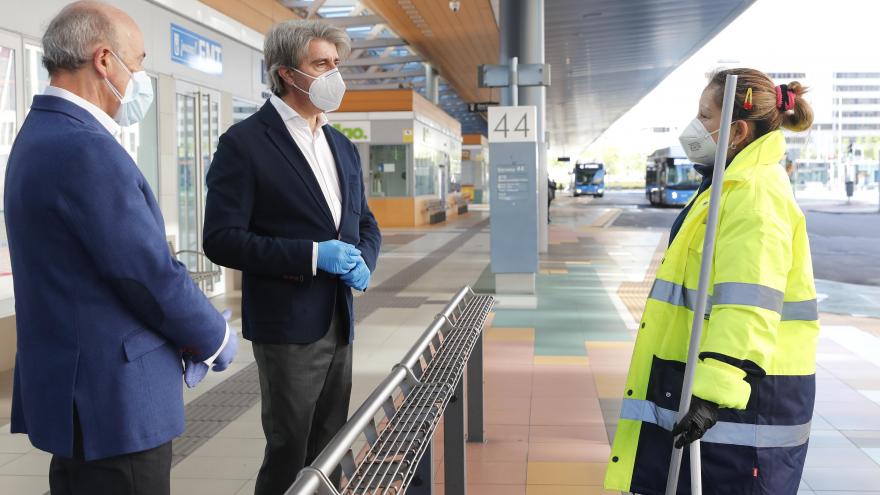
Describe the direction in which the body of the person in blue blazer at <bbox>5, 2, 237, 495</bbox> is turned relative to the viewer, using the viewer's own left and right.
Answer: facing away from the viewer and to the right of the viewer

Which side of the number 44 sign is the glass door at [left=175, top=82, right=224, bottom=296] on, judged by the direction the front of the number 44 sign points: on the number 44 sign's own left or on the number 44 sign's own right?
on the number 44 sign's own right

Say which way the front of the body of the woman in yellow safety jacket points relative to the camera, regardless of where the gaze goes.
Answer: to the viewer's left

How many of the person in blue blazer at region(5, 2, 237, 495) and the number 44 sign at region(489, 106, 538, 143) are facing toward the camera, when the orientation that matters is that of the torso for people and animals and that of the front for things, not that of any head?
1

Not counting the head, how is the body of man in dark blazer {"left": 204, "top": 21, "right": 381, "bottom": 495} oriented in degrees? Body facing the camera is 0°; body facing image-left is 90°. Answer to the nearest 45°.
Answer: approximately 315°

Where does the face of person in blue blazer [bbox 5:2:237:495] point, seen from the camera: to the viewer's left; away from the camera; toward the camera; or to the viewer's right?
to the viewer's right
